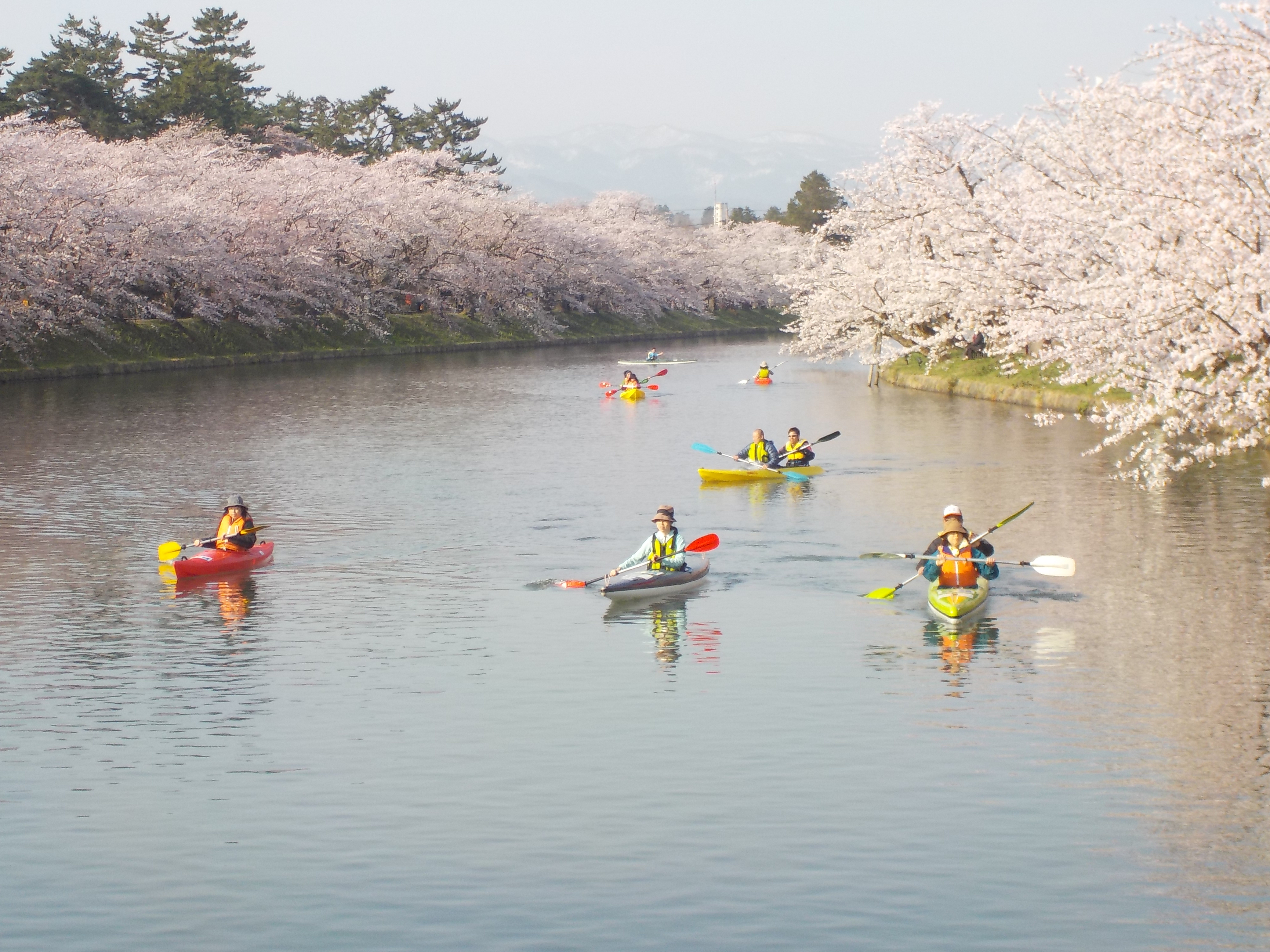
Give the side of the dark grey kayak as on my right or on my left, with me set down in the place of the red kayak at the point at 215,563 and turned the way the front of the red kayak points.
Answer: on my left

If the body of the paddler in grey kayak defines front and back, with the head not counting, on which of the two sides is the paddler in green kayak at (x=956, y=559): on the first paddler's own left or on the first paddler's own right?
on the first paddler's own left

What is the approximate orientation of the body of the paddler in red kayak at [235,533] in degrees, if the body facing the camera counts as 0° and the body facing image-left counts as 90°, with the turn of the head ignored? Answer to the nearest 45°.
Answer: approximately 45°

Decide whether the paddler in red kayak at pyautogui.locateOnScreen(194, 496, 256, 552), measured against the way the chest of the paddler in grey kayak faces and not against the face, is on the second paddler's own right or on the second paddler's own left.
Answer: on the second paddler's own right

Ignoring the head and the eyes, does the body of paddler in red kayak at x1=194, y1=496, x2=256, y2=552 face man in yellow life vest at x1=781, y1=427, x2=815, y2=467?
no

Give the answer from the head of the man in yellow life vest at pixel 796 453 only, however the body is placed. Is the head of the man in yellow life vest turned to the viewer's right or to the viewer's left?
to the viewer's left

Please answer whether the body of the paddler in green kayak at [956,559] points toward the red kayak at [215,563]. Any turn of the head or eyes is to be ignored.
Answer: no

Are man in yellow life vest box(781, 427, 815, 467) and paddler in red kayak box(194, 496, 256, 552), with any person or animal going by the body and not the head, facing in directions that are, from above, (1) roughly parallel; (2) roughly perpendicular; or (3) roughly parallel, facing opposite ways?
roughly parallel

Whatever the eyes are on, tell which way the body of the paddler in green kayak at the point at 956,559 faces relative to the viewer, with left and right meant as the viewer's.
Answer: facing the viewer

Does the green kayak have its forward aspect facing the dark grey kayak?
no

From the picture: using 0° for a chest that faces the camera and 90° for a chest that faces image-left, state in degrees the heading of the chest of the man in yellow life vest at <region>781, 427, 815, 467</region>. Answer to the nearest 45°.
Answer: approximately 45°

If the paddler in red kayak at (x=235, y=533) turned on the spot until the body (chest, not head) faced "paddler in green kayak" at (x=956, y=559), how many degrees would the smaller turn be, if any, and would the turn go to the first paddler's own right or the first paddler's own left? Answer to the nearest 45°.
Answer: approximately 90° to the first paddler's own left

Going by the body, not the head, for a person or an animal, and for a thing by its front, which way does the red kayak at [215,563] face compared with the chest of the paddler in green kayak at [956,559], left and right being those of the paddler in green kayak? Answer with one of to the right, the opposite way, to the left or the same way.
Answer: the same way

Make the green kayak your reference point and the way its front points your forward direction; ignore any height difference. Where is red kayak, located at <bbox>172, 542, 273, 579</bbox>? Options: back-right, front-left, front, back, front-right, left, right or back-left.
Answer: right

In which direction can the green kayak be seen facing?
toward the camera
